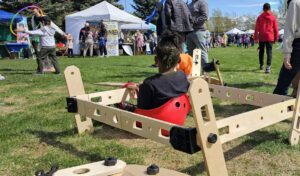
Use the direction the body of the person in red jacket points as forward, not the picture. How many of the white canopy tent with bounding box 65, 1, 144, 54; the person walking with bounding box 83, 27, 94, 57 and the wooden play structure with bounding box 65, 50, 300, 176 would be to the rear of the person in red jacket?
1

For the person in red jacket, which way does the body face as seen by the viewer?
away from the camera

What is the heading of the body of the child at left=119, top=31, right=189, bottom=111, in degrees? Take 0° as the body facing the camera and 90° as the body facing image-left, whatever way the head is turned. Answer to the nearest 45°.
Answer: approximately 135°

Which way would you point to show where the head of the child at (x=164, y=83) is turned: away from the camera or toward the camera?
away from the camera

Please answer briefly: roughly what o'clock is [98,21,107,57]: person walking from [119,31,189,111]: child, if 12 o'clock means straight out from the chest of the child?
The person walking is roughly at 1 o'clock from the child.
